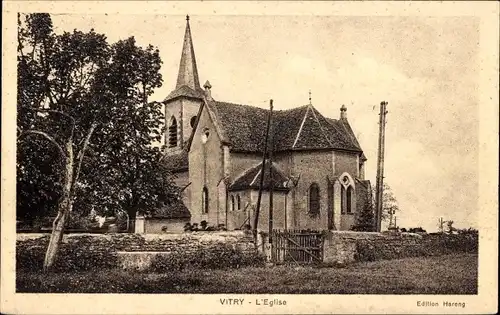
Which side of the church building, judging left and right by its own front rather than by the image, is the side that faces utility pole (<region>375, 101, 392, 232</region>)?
back

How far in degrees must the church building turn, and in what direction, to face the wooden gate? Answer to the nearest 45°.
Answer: approximately 135° to its left

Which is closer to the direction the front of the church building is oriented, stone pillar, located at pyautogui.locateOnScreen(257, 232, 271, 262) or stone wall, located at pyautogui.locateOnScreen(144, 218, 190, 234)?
the stone wall

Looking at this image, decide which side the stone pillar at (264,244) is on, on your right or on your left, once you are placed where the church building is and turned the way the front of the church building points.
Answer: on your left

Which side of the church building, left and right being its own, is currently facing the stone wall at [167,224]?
front

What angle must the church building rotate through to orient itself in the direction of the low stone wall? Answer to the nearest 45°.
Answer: approximately 135° to its left

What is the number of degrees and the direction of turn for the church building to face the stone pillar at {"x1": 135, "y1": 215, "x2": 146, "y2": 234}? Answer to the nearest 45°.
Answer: approximately 90° to its left

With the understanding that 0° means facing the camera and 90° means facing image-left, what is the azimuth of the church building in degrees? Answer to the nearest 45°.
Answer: approximately 135°

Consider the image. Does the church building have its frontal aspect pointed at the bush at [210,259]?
no
